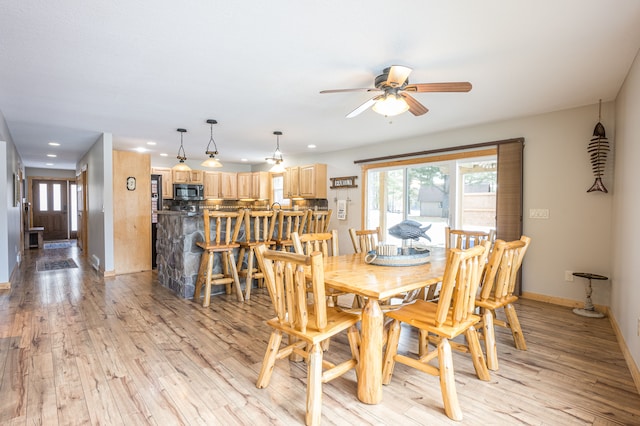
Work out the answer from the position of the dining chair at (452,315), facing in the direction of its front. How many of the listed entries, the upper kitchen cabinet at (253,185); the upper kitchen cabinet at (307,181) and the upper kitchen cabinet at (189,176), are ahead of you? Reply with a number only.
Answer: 3

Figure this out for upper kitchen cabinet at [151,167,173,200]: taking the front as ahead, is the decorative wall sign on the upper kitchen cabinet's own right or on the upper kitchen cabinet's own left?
on the upper kitchen cabinet's own left

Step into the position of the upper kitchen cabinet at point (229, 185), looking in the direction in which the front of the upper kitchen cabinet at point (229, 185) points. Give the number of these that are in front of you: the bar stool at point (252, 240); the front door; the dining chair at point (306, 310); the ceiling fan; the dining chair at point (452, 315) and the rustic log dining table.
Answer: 5

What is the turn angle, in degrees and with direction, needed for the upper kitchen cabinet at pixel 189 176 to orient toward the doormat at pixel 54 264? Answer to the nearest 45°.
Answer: approximately 90° to its right

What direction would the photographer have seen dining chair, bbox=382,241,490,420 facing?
facing away from the viewer and to the left of the viewer

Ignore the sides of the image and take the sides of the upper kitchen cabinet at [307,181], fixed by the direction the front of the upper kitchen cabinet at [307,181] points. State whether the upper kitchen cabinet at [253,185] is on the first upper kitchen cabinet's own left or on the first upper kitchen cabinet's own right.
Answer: on the first upper kitchen cabinet's own right

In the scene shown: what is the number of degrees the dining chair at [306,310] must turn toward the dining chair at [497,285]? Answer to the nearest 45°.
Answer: approximately 45° to its right

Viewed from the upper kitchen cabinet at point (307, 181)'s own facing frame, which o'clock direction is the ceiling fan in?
The ceiling fan is roughly at 10 o'clock from the upper kitchen cabinet.

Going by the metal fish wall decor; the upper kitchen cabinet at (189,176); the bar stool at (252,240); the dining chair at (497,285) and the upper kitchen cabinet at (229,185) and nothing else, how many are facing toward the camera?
3

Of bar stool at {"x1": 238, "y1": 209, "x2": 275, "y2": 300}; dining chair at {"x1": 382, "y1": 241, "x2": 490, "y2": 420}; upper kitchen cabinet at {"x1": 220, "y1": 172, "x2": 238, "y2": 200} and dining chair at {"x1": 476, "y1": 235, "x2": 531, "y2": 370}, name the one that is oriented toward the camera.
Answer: the upper kitchen cabinet

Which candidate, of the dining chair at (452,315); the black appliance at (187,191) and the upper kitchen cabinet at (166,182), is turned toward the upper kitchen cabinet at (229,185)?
the dining chair

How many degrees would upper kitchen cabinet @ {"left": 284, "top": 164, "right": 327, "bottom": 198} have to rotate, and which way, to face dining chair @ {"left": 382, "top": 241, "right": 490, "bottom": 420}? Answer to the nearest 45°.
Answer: approximately 45° to its left

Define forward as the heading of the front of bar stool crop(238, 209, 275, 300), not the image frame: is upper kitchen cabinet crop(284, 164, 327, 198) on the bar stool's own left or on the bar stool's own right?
on the bar stool's own right
